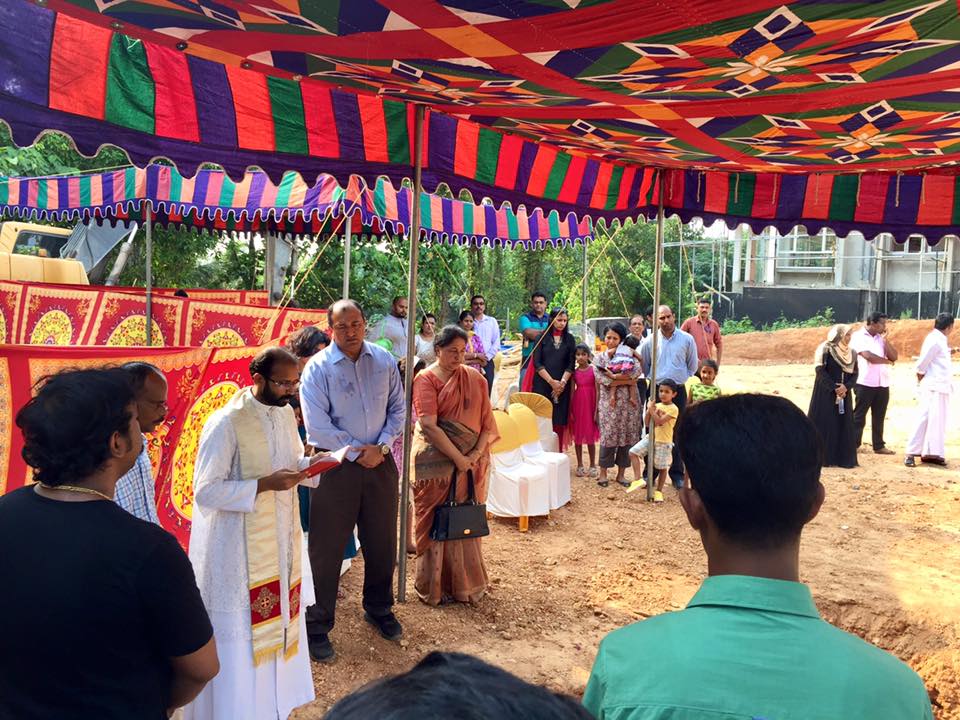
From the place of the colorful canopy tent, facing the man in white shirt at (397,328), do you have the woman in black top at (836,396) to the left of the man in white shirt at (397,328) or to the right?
right

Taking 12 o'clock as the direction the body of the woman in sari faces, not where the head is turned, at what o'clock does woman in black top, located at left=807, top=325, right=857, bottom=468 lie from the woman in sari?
The woman in black top is roughly at 9 o'clock from the woman in sari.

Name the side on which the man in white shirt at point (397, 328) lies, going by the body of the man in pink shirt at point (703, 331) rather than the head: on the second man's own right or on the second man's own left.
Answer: on the second man's own right

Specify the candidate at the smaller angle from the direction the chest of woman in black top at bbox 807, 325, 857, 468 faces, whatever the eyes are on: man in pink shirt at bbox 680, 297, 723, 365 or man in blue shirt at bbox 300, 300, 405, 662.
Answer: the man in blue shirt

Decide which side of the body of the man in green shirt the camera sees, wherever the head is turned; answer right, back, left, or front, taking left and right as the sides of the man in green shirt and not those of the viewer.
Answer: back

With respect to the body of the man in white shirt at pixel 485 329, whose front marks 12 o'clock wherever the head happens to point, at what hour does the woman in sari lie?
The woman in sari is roughly at 12 o'clock from the man in white shirt.

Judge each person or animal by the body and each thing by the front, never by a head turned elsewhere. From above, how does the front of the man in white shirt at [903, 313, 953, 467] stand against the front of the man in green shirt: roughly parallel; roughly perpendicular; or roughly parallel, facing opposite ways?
roughly perpendicular

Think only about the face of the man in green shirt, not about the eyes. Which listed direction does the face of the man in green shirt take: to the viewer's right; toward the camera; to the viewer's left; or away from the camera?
away from the camera

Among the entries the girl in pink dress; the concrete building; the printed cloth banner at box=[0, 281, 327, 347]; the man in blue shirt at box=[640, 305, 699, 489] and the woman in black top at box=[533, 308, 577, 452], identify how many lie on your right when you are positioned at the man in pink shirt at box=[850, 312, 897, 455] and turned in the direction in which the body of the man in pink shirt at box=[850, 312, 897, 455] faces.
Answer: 4

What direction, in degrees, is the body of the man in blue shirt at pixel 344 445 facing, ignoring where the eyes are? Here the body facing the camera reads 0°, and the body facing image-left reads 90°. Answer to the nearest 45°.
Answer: approximately 315°

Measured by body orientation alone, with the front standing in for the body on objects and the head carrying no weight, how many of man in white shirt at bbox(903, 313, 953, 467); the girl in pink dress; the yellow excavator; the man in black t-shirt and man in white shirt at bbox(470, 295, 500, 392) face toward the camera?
2

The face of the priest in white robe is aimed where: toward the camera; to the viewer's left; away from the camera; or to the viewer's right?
to the viewer's right

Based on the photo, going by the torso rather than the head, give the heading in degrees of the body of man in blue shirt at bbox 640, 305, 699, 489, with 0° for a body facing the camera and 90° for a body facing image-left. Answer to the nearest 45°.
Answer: approximately 0°
